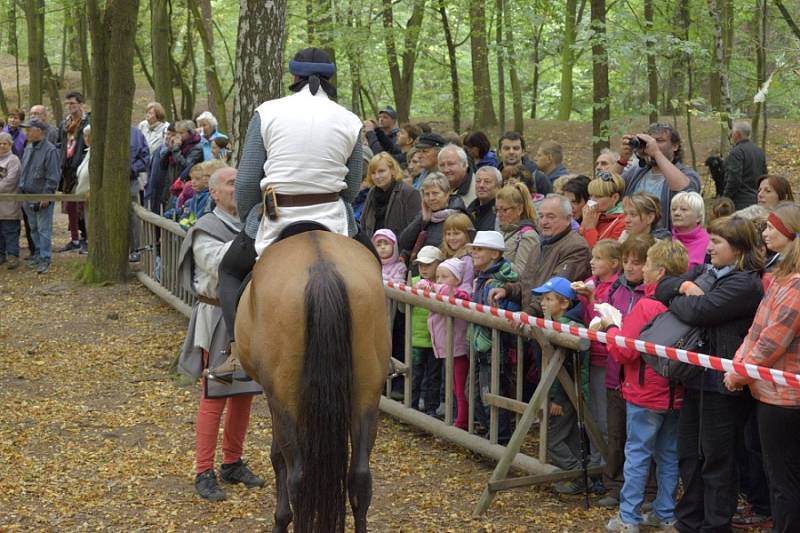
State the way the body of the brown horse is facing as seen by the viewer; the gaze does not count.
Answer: away from the camera

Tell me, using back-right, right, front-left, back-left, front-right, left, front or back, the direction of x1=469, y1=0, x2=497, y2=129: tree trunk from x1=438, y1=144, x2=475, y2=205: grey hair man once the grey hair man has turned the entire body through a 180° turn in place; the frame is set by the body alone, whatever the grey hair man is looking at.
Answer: front-left

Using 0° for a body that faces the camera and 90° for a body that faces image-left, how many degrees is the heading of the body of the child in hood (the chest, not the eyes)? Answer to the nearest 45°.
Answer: approximately 45°

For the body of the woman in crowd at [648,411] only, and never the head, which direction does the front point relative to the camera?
to the viewer's left

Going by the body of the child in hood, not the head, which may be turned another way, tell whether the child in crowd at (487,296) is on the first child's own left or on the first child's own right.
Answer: on the first child's own left

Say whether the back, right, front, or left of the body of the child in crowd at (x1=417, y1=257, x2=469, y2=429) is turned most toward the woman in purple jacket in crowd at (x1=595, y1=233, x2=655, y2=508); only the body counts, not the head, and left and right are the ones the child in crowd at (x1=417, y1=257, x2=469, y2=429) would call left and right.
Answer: left

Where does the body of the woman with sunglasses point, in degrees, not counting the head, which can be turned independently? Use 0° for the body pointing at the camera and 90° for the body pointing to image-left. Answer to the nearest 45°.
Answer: approximately 45°

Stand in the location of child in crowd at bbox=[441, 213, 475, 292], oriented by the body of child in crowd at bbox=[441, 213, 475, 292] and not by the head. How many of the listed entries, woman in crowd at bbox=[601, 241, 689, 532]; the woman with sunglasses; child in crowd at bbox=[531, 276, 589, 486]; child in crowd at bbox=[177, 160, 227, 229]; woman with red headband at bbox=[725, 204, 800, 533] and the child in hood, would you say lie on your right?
2

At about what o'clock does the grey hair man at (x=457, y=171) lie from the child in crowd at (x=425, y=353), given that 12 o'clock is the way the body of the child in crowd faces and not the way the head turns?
The grey hair man is roughly at 5 o'clock from the child in crowd.

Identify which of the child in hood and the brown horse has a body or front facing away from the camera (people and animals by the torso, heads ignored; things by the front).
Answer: the brown horse

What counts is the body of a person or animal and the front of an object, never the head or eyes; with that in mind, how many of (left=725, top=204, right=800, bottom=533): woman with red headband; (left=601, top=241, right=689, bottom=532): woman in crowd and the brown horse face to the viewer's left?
2

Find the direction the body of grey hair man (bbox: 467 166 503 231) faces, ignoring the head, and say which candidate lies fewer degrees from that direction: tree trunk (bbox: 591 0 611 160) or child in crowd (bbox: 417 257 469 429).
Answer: the child in crowd

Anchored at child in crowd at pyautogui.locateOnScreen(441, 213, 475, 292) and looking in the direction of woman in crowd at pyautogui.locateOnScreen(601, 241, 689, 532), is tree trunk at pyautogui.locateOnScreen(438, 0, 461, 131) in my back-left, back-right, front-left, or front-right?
back-left

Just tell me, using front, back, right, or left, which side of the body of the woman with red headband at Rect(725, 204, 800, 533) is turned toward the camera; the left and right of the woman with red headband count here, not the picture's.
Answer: left

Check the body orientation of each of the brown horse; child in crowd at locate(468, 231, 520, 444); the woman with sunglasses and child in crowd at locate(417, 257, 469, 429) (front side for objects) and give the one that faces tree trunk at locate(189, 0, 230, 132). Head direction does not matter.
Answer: the brown horse
